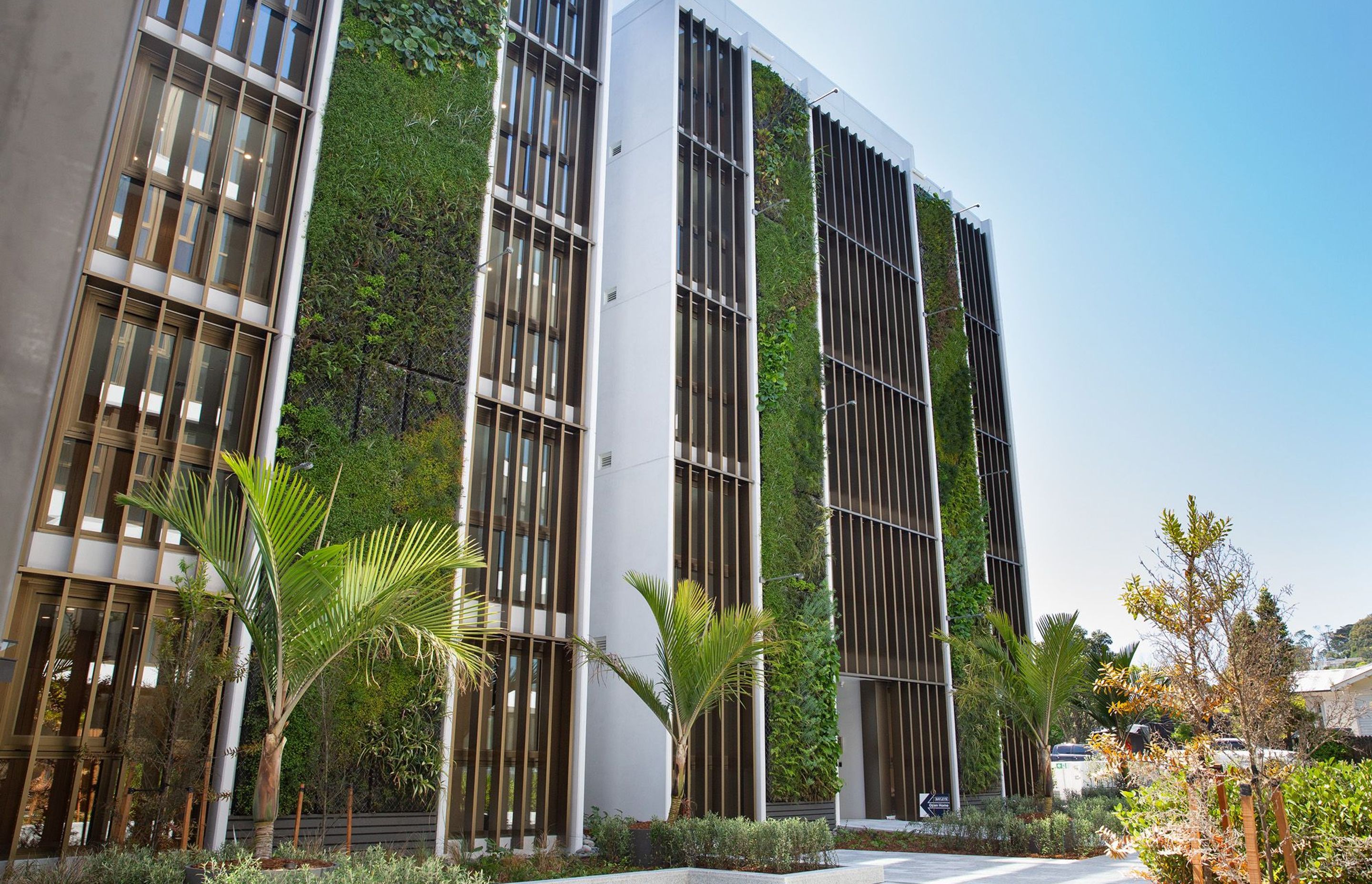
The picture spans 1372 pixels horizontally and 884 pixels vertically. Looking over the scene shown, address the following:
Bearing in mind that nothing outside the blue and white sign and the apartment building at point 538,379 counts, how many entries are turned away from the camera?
0

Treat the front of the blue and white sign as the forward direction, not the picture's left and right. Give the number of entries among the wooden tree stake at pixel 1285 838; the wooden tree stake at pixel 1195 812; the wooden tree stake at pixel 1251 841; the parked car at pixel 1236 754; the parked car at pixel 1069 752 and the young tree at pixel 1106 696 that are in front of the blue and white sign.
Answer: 4

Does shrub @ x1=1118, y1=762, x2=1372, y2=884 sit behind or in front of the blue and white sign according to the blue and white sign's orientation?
in front

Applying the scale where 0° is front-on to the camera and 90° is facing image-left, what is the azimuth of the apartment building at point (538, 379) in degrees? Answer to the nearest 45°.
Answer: approximately 315°

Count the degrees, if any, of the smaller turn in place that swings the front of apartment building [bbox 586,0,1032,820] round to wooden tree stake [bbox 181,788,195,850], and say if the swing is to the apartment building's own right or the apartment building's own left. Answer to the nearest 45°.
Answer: approximately 90° to the apartment building's own right

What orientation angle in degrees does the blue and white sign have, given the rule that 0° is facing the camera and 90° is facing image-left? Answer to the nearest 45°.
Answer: approximately 0°

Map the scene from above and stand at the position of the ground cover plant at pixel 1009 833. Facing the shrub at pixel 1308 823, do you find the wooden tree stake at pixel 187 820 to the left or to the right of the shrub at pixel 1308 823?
right

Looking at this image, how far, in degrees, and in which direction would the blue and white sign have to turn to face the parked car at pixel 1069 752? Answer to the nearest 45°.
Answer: approximately 180°

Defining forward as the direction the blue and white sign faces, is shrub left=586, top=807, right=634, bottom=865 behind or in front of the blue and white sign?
in front
